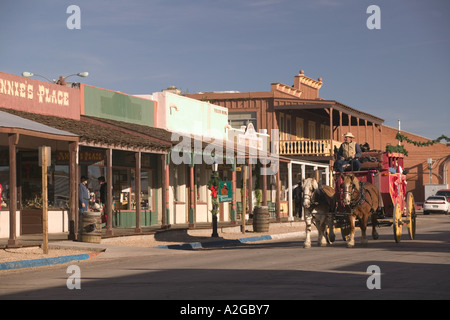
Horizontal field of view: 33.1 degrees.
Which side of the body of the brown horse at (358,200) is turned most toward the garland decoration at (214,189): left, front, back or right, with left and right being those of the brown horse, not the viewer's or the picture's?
right

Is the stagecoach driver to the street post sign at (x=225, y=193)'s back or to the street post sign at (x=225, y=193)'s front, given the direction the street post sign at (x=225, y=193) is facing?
to the front

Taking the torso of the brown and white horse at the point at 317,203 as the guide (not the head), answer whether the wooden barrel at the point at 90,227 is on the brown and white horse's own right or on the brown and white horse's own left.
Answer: on the brown and white horse's own right

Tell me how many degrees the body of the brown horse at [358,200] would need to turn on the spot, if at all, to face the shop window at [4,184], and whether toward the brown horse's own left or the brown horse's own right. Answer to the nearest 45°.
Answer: approximately 45° to the brown horse's own right

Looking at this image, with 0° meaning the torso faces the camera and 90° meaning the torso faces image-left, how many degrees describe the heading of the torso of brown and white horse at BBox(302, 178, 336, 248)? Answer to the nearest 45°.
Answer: approximately 45°

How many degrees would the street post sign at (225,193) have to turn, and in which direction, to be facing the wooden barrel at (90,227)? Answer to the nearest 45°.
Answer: approximately 45° to its right

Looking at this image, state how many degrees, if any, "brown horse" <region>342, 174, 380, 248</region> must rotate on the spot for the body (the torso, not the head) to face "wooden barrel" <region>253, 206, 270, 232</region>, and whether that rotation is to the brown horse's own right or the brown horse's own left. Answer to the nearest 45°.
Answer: approximately 135° to the brown horse's own right

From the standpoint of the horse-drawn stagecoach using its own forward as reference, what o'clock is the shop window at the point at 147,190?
The shop window is roughly at 3 o'clock from the horse-drawn stagecoach.

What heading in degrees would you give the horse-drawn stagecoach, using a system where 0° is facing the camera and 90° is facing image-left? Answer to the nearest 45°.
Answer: approximately 45°

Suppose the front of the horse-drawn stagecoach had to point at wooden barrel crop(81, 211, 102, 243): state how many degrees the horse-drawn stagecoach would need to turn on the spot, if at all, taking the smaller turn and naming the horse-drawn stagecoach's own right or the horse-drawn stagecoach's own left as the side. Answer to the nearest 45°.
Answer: approximately 45° to the horse-drawn stagecoach's own right

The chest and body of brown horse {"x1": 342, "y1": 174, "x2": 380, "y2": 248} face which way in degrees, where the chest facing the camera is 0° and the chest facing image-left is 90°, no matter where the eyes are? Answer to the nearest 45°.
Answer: approximately 45°
